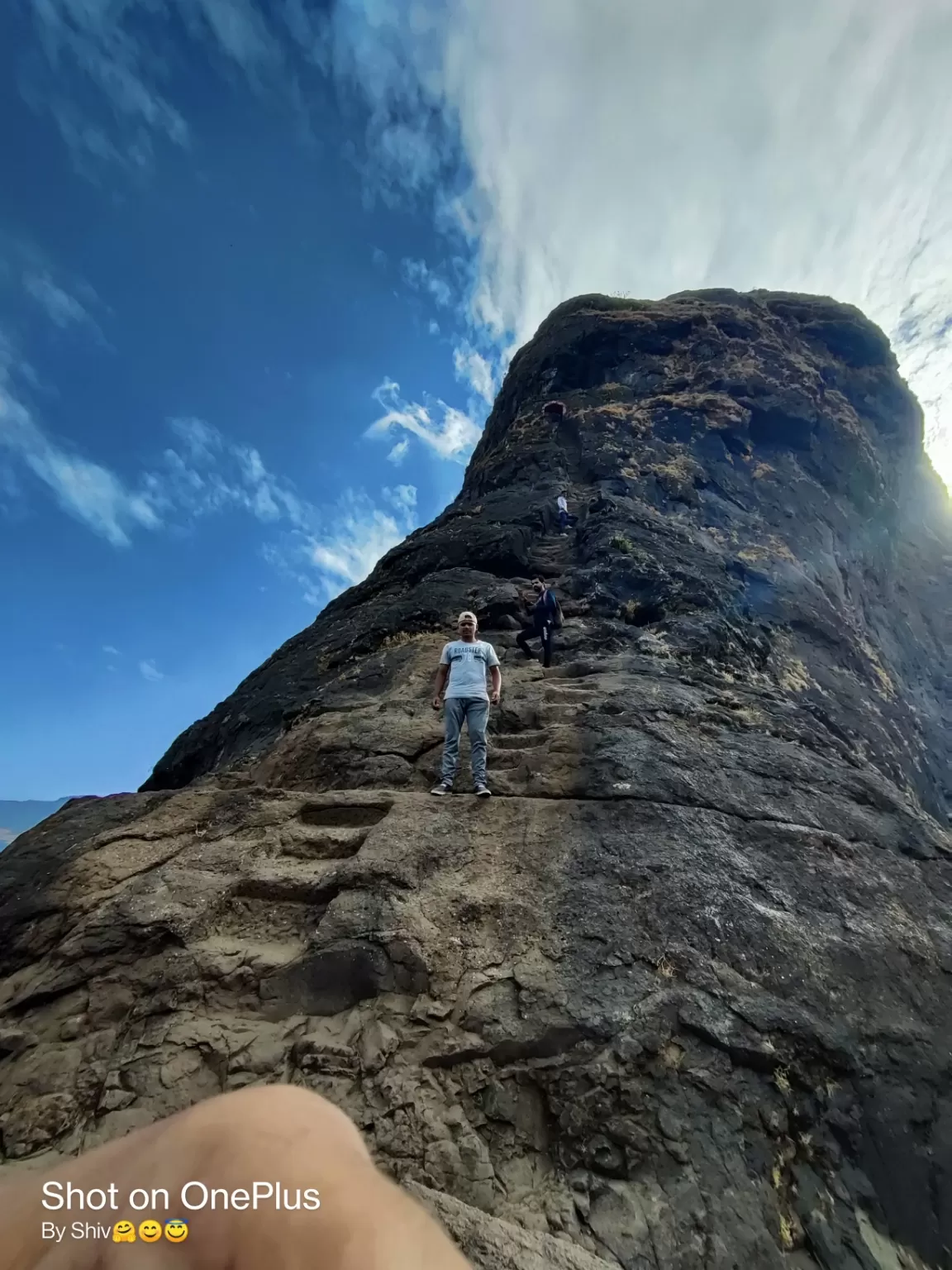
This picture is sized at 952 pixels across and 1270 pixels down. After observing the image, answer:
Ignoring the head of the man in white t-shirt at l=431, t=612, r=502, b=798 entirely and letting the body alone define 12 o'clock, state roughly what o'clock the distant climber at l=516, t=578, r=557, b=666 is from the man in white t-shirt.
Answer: The distant climber is roughly at 7 o'clock from the man in white t-shirt.

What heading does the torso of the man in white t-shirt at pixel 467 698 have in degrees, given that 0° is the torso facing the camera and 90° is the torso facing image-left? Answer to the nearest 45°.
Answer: approximately 0°

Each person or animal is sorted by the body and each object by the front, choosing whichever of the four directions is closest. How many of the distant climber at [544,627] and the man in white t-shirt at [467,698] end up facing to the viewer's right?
0

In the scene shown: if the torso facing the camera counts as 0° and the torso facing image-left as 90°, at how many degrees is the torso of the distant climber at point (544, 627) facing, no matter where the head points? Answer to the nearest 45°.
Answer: approximately 45°
